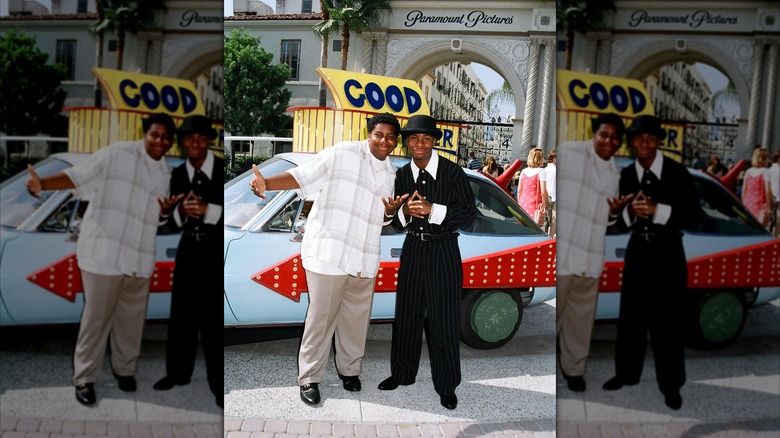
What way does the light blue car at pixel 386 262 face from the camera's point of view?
to the viewer's left
